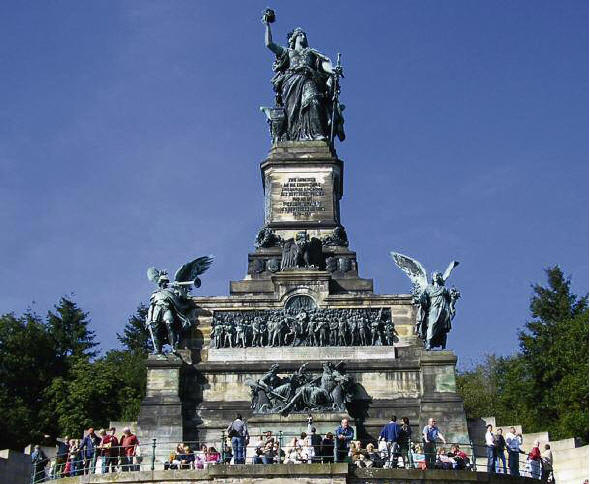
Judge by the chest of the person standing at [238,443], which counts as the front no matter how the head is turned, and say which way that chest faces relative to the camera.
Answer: away from the camera
